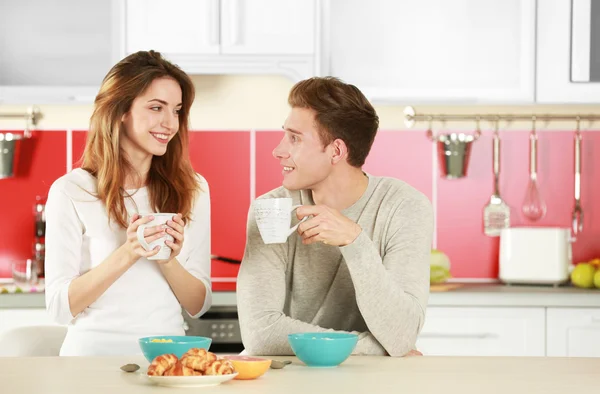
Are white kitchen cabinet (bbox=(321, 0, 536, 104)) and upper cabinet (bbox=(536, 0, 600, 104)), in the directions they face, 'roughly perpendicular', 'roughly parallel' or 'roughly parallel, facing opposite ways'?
roughly parallel

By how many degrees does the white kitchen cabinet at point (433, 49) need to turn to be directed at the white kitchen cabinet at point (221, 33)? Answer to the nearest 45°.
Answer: approximately 90° to its right

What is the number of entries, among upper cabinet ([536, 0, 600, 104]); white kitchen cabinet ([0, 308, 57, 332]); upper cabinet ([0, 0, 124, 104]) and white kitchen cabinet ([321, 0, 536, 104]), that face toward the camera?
4

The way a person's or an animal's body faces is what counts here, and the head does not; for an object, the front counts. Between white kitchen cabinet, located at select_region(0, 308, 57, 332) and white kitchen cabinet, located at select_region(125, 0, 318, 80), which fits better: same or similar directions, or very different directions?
same or similar directions

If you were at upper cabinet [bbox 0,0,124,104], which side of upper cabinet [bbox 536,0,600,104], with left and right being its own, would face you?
right

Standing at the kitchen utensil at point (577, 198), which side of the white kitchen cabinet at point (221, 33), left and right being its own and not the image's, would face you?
left

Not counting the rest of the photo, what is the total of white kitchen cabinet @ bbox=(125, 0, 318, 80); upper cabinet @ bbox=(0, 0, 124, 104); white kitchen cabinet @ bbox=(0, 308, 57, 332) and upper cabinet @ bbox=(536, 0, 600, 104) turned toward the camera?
4

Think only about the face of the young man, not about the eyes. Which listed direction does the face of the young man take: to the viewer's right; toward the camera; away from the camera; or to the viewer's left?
to the viewer's left

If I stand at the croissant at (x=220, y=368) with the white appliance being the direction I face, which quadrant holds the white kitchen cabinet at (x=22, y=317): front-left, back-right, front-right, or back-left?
front-left

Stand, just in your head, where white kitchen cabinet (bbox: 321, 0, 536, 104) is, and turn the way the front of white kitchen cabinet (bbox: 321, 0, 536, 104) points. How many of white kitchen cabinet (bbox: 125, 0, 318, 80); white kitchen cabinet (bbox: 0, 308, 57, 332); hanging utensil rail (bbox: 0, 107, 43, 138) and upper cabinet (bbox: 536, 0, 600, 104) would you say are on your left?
1

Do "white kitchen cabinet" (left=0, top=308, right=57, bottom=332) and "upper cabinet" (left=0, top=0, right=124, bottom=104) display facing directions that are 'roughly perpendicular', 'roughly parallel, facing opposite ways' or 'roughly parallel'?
roughly parallel

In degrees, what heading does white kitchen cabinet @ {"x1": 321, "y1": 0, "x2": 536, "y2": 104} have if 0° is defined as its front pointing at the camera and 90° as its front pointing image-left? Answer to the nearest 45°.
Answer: approximately 0°

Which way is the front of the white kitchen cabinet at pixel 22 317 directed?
toward the camera

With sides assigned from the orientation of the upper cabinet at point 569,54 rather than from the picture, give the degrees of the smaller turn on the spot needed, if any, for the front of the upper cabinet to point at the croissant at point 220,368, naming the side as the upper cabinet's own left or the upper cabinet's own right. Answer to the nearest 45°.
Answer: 0° — it already faces it
